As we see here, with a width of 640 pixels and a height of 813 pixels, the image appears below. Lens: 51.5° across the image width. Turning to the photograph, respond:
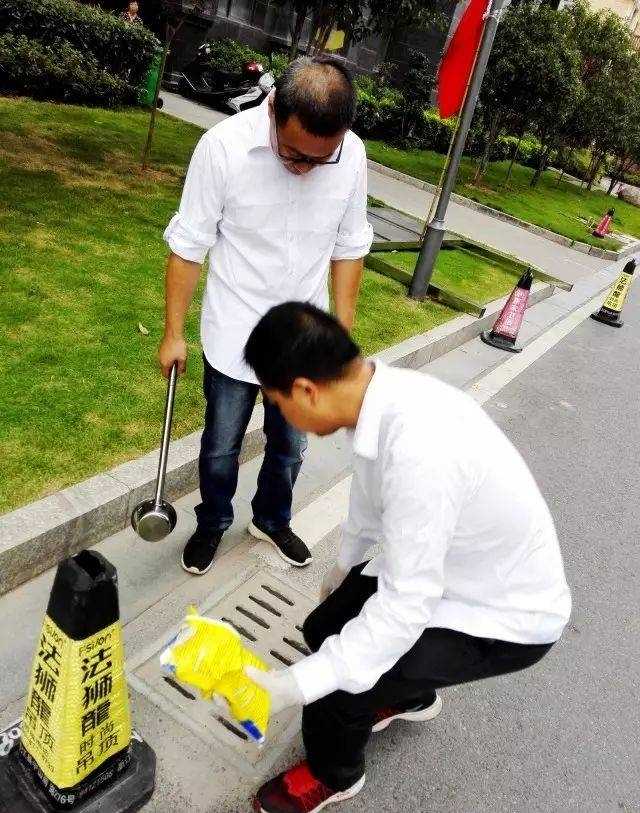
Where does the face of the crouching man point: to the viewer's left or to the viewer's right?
to the viewer's left

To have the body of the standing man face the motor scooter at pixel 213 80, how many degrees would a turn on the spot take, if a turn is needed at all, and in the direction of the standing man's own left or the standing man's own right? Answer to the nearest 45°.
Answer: approximately 180°

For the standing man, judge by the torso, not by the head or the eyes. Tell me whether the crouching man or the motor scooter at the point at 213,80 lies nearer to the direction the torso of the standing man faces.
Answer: the crouching man

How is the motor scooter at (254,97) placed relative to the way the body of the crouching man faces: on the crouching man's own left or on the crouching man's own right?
on the crouching man's own right

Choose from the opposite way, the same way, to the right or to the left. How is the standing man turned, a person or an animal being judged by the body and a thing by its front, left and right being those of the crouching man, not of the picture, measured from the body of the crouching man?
to the left

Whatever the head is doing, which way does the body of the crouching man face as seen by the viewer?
to the viewer's left

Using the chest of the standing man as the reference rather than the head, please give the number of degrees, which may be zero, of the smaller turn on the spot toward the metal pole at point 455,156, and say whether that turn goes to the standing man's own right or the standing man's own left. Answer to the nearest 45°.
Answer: approximately 180°

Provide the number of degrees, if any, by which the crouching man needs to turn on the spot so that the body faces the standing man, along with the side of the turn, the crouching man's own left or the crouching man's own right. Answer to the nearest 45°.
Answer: approximately 45° to the crouching man's own right

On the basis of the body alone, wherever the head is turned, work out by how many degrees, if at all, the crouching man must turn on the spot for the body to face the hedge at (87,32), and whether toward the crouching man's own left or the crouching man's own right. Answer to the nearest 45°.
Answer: approximately 45° to the crouching man's own right

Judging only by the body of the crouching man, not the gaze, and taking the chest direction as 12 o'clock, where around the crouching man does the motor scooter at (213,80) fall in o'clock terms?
The motor scooter is roughly at 2 o'clock from the crouching man.

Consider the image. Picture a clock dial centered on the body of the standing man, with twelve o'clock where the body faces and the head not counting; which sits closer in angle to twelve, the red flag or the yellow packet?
the yellow packet
